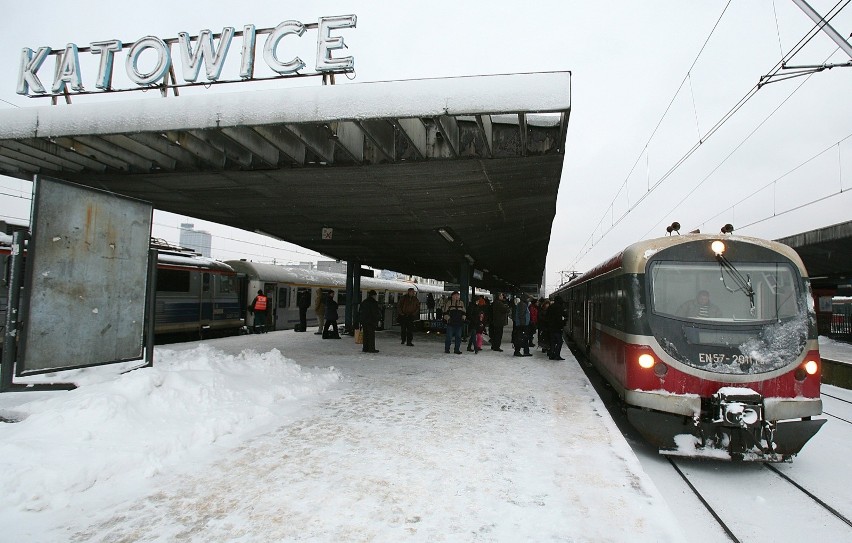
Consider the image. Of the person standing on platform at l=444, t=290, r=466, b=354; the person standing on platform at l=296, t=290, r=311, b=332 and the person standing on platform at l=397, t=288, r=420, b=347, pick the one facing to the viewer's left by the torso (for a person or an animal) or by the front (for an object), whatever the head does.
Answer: the person standing on platform at l=296, t=290, r=311, b=332

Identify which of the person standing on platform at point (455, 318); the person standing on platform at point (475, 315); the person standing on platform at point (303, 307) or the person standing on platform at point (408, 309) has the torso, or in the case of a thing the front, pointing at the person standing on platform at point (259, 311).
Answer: the person standing on platform at point (303, 307)

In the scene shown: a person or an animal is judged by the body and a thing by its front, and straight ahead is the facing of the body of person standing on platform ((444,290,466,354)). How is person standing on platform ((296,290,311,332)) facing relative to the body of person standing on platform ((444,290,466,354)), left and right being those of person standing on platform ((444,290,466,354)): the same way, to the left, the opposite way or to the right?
to the right

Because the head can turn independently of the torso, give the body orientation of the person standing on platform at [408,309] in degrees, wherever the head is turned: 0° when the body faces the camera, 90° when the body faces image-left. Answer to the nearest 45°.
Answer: approximately 0°

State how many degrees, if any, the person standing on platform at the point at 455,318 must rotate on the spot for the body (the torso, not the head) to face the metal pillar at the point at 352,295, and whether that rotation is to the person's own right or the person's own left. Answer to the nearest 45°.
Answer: approximately 135° to the person's own right

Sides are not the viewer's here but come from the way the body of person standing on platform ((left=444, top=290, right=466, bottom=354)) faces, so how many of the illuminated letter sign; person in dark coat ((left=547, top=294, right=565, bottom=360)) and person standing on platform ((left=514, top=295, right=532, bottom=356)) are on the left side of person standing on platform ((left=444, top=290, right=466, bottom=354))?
2

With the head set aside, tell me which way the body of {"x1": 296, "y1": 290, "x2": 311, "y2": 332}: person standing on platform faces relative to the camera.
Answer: to the viewer's left

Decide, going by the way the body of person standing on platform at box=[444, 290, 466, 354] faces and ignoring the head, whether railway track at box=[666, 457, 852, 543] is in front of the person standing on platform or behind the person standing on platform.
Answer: in front
